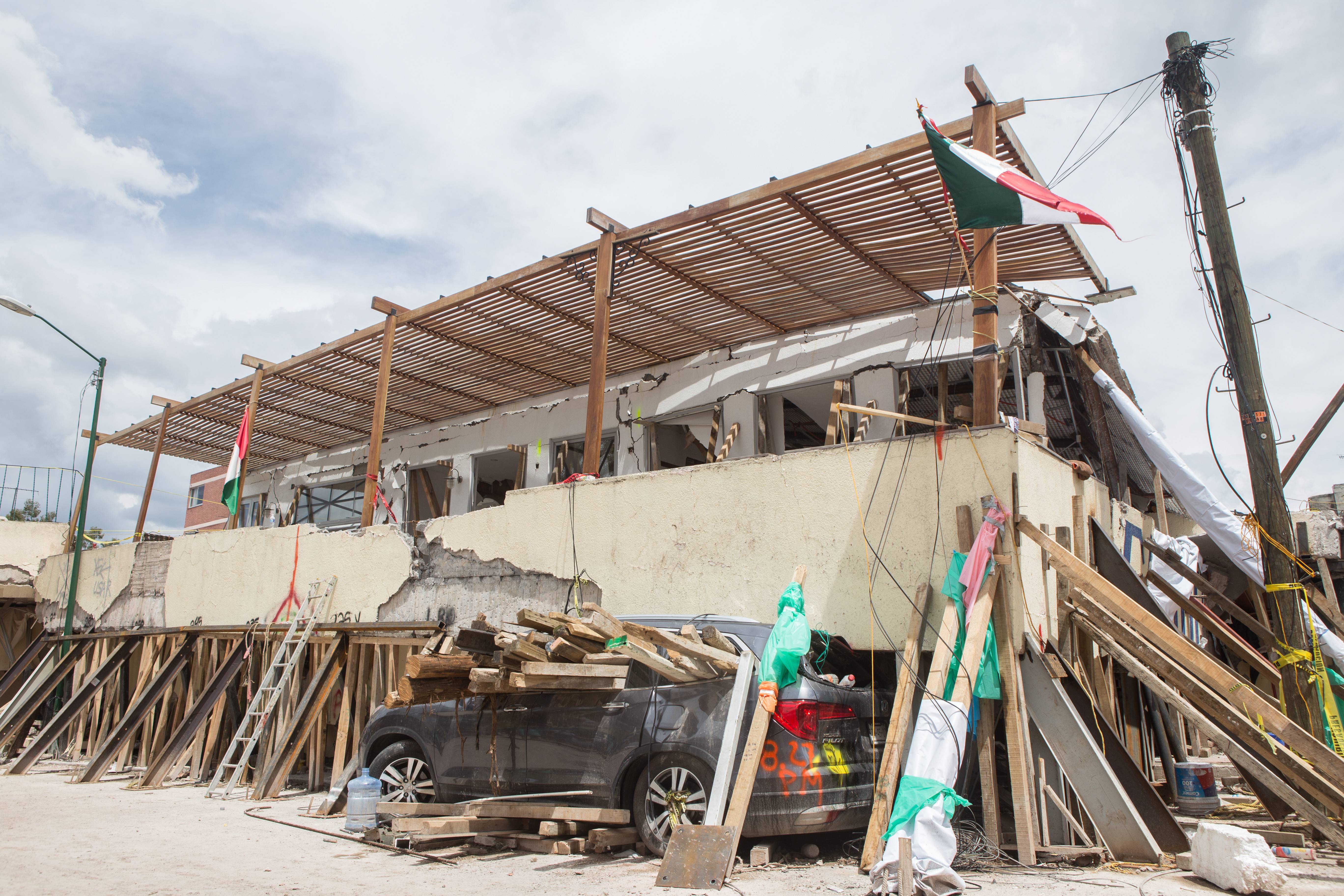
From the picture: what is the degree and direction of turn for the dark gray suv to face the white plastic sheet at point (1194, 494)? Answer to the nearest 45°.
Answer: approximately 90° to its right

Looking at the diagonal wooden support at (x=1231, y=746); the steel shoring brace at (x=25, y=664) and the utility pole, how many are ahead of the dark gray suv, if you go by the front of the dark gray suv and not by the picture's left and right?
1

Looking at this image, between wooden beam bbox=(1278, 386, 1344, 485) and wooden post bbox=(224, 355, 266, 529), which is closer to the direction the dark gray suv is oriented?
the wooden post

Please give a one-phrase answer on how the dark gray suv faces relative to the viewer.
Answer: facing away from the viewer and to the left of the viewer

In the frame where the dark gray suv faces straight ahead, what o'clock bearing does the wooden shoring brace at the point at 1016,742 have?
The wooden shoring brace is roughly at 5 o'clock from the dark gray suv.

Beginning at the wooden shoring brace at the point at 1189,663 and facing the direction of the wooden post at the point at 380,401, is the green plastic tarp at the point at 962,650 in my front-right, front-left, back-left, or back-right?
front-left

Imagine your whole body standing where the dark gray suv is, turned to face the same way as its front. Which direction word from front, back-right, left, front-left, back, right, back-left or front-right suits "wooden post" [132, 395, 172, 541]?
front

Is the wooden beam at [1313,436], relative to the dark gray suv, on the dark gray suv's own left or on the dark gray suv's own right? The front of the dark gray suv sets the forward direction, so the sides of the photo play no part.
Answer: on the dark gray suv's own right

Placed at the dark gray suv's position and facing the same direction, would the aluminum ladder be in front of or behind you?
in front

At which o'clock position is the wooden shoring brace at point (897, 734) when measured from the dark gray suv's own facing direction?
The wooden shoring brace is roughly at 5 o'clock from the dark gray suv.

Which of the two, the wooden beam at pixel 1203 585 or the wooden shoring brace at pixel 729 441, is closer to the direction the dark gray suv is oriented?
the wooden shoring brace

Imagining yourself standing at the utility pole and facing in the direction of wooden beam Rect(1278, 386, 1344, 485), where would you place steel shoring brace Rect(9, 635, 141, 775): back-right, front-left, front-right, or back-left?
back-left

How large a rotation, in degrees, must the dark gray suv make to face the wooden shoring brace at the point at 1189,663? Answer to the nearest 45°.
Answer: approximately 135° to its right

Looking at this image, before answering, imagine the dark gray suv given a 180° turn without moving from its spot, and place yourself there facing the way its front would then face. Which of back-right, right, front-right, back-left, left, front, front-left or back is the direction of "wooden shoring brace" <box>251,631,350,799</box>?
back

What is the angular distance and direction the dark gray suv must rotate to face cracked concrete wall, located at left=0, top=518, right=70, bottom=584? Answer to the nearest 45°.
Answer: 0° — it already faces it

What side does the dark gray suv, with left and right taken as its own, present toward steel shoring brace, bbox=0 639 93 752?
front

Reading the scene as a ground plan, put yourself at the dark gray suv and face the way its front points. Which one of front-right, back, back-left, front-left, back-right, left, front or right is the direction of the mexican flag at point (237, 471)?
front

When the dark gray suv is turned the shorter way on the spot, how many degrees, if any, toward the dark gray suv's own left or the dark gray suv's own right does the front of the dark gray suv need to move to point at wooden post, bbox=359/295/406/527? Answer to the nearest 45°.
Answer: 0° — it already faces it
